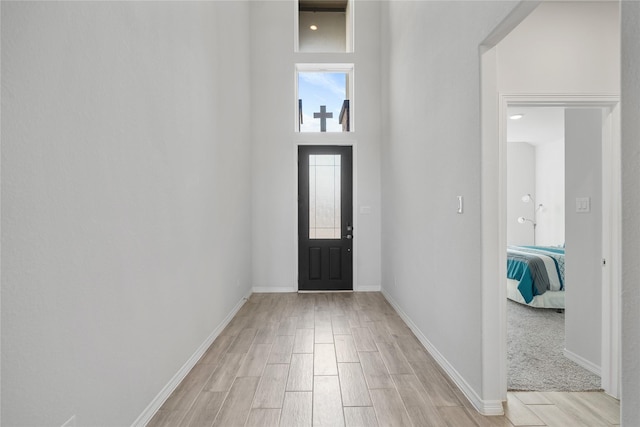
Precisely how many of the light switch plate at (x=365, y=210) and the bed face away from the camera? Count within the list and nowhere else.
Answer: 0
